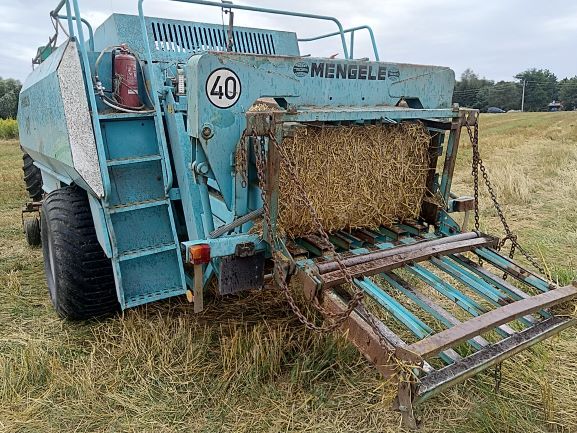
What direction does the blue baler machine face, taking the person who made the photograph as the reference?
facing away from the viewer and to the left of the viewer

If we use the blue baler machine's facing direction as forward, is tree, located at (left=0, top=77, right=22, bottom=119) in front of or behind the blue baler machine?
in front
